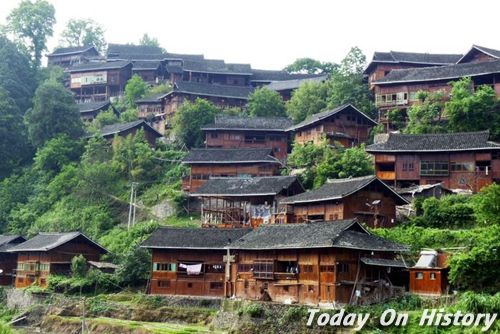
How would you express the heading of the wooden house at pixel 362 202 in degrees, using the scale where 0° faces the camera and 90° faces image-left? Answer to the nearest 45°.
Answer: approximately 45°

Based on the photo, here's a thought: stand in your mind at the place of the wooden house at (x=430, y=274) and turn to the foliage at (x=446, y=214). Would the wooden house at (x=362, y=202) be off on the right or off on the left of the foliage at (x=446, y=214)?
left

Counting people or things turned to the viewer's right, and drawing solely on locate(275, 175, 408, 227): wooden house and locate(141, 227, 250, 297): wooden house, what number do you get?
0

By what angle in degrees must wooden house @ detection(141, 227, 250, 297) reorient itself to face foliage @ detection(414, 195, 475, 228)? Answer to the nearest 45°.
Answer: approximately 90° to its left

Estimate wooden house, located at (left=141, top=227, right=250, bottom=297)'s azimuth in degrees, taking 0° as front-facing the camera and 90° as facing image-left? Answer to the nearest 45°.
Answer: approximately 0°

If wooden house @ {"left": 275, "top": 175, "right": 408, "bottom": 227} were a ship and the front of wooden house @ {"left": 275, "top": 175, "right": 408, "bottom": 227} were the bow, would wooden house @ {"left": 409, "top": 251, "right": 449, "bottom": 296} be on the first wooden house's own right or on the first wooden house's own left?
on the first wooden house's own left

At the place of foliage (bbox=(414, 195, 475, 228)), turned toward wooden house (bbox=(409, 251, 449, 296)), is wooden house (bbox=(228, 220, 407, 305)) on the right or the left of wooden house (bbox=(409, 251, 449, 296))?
right

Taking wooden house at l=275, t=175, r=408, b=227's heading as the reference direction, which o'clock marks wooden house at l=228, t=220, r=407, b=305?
wooden house at l=228, t=220, r=407, b=305 is roughly at 11 o'clock from wooden house at l=275, t=175, r=408, b=227.

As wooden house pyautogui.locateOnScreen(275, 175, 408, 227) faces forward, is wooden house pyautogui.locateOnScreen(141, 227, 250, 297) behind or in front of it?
in front

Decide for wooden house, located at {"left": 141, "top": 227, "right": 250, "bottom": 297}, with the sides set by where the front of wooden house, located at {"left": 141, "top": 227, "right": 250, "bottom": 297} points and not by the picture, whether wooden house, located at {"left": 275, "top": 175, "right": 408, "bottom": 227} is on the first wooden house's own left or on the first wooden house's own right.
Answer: on the first wooden house's own left

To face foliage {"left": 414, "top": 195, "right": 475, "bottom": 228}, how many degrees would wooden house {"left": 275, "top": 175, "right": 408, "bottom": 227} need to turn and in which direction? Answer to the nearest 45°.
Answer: approximately 135° to its left

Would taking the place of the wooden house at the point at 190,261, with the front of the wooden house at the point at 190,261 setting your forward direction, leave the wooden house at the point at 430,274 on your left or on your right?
on your left
